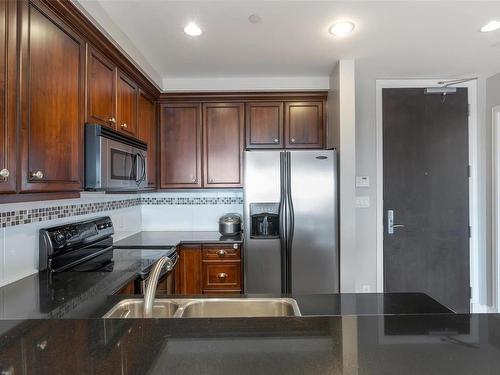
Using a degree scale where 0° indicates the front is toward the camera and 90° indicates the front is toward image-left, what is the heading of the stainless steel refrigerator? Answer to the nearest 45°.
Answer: approximately 0°

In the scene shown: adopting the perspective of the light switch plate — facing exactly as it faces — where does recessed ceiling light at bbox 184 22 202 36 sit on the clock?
The recessed ceiling light is roughly at 1 o'clock from the light switch plate.

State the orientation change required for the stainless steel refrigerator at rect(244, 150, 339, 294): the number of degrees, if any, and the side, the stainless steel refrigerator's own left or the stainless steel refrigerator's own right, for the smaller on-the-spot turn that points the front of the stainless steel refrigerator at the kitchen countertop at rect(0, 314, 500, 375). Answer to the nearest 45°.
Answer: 0° — it already faces it

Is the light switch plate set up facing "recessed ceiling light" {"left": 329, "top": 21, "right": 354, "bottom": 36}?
yes

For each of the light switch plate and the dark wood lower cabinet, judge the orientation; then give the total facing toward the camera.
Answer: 2

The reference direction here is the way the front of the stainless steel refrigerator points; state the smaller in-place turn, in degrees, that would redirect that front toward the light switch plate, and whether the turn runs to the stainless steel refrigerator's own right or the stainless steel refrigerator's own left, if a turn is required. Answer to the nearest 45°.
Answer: approximately 135° to the stainless steel refrigerator's own left

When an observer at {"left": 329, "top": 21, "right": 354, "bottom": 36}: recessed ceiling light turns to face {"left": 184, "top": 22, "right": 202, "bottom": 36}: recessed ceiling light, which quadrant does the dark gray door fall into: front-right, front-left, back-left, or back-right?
back-right

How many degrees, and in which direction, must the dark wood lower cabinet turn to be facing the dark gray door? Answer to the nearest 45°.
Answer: approximately 90° to its left

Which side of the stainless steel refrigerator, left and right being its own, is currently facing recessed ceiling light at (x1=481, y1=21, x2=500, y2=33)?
left
